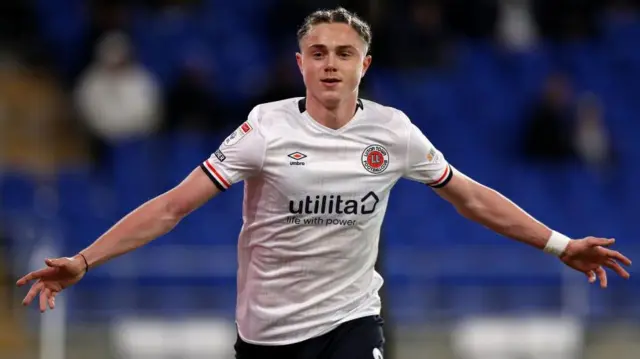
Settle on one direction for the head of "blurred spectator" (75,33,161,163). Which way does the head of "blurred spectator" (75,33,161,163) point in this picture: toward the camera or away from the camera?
toward the camera

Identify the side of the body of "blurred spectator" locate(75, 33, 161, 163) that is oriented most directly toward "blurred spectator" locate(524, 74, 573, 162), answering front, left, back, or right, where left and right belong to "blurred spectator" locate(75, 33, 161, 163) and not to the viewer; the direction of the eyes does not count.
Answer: left

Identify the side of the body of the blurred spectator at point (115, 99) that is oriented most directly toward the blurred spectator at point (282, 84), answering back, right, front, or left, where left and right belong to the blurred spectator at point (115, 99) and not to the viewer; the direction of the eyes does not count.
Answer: left

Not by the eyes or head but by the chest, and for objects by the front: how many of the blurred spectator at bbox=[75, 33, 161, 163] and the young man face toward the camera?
2

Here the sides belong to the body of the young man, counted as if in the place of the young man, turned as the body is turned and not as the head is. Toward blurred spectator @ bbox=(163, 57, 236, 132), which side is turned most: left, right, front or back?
back

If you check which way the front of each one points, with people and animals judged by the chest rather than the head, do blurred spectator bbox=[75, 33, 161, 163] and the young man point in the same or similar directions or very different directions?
same or similar directions

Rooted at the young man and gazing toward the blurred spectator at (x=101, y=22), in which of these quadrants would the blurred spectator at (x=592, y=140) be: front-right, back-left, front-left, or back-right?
front-right

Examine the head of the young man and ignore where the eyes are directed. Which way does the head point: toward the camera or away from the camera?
toward the camera

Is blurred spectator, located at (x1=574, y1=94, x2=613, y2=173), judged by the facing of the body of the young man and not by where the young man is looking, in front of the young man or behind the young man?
behind

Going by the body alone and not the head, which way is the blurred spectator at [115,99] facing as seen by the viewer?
toward the camera
